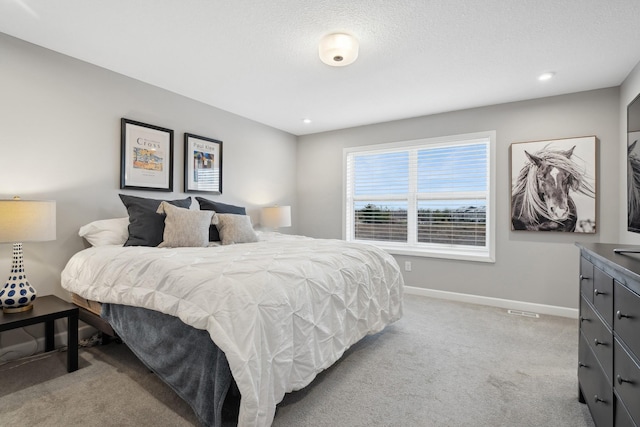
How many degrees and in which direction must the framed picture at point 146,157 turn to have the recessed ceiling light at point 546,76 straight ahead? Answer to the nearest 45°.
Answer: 0° — it already faces it

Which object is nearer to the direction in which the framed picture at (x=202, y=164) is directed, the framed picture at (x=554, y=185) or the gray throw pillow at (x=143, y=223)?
the framed picture

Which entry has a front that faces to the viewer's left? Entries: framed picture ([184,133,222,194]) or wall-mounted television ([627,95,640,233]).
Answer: wall-mounted television ([627,95,640,233])

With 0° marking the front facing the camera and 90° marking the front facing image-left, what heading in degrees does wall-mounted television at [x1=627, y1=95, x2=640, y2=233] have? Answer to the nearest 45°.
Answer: approximately 90°

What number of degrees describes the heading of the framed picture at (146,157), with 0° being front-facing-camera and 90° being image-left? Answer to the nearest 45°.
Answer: approximately 315°
